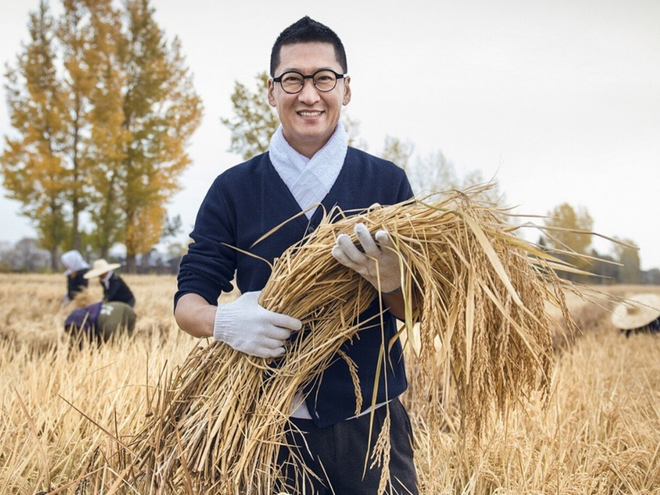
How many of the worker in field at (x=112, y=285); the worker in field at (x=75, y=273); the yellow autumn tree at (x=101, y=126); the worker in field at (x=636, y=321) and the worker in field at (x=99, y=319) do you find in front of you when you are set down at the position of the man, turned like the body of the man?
0

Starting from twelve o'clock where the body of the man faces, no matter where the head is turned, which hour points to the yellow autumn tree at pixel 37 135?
The yellow autumn tree is roughly at 5 o'clock from the man.

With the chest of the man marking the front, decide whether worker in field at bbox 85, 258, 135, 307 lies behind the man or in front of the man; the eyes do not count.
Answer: behind

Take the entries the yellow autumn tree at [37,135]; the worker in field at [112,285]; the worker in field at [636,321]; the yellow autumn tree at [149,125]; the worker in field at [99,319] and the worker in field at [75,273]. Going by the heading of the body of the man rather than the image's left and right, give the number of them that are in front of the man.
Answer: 0

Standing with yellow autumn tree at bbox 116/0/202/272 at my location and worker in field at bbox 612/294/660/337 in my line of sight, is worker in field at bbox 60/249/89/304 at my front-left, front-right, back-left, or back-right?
front-right

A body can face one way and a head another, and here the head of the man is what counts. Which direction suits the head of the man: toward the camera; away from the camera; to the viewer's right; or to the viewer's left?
toward the camera

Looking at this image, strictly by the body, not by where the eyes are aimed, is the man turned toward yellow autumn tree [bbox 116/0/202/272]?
no

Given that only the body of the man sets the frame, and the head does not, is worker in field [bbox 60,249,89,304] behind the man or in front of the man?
behind

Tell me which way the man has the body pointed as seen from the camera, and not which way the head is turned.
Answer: toward the camera

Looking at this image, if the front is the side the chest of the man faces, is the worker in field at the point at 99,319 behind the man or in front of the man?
behind

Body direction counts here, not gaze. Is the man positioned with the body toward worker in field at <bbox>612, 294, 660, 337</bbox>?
no
